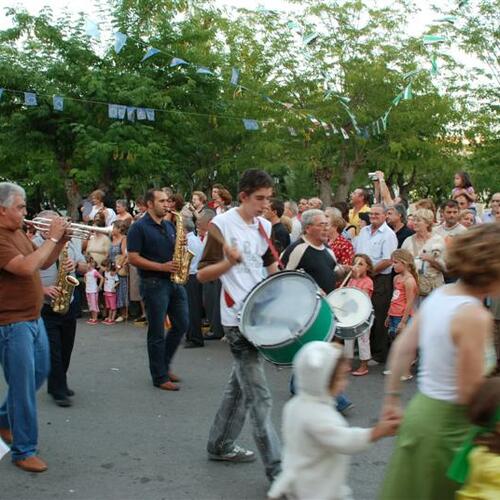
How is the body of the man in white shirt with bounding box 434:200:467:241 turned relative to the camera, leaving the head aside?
toward the camera

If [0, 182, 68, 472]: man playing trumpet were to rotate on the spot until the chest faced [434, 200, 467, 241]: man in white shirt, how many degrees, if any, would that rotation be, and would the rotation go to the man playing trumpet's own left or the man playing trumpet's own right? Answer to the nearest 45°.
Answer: approximately 45° to the man playing trumpet's own left

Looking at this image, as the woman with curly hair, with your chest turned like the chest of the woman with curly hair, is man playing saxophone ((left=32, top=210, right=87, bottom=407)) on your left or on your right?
on your left

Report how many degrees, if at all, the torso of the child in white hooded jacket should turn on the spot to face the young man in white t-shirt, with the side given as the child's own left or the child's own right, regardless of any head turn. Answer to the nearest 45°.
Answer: approximately 90° to the child's own left

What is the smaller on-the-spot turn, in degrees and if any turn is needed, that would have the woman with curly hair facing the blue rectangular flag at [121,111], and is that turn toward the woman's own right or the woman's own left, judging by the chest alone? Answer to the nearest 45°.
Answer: approximately 90° to the woman's own left

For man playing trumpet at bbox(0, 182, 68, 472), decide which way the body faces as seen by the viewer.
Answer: to the viewer's right

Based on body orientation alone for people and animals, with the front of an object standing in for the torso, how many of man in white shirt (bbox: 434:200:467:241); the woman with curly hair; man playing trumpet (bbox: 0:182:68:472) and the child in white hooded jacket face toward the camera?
1

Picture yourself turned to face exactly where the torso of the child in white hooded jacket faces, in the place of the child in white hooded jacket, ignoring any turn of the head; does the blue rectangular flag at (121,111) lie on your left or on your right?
on your left

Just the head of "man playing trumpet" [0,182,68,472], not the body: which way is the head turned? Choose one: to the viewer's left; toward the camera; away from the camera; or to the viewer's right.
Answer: to the viewer's right

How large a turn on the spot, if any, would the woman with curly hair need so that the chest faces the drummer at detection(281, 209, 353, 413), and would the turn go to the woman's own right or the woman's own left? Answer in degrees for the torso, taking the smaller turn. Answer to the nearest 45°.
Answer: approximately 45° to the woman's own left
